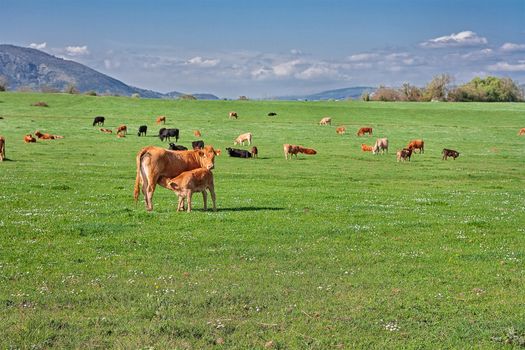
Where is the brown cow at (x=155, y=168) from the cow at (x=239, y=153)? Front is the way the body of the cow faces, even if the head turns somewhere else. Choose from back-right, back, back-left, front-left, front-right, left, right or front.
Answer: left

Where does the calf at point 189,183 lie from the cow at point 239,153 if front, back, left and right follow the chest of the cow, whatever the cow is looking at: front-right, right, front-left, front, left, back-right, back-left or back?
left

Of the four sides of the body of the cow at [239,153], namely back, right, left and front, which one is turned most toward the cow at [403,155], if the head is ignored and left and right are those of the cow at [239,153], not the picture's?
back

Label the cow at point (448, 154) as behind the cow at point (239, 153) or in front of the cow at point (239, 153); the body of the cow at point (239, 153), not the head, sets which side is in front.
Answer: behind

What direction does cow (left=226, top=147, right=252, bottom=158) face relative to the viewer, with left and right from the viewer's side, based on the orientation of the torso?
facing to the left of the viewer

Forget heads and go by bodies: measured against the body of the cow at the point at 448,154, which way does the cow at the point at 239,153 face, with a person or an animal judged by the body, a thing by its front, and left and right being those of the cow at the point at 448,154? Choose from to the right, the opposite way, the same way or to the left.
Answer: the opposite way

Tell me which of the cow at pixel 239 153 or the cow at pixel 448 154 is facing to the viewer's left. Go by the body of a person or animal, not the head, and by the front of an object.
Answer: the cow at pixel 239 153

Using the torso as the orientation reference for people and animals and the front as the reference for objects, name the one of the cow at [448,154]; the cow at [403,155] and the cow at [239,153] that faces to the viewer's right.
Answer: the cow at [448,154]

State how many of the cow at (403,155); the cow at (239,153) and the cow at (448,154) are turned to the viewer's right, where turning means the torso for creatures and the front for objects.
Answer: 1

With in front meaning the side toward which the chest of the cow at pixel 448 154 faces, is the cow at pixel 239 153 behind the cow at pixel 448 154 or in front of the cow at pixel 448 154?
behind

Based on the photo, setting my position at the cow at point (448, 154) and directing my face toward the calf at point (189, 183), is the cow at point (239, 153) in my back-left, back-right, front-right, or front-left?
front-right

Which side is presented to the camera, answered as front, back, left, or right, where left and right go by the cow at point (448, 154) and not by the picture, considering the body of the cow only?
right
